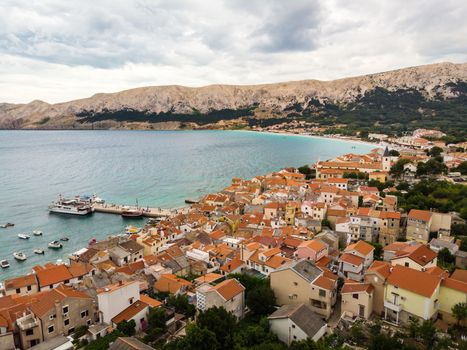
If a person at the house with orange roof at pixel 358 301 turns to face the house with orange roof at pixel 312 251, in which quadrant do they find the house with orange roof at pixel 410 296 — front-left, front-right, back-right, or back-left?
back-right

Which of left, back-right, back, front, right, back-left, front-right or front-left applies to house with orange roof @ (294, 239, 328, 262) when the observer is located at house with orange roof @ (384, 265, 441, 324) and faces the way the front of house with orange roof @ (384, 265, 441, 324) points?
right

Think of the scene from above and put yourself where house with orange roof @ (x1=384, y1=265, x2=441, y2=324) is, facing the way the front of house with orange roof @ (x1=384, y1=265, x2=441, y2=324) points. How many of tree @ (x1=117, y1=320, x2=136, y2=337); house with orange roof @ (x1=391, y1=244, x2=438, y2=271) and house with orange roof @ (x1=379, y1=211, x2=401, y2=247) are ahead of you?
1

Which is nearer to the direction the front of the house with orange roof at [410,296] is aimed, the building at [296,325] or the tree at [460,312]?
the building

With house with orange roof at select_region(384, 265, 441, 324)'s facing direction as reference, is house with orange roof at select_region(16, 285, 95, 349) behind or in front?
in front

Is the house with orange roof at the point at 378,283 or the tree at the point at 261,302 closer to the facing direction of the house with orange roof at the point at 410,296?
the tree

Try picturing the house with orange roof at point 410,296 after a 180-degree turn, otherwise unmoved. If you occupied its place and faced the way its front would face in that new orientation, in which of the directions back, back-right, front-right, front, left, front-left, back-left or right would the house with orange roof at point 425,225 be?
front-left

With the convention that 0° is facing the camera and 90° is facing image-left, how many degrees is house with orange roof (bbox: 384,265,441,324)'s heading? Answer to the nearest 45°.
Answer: approximately 45°

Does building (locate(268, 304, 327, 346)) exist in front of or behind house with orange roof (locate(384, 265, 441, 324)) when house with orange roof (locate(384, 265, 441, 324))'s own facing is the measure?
in front

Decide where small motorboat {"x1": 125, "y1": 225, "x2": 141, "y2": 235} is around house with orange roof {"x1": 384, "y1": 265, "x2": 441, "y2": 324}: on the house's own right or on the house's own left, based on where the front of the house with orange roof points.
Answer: on the house's own right

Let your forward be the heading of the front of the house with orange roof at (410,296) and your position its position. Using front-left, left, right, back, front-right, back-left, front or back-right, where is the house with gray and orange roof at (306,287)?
front-right
